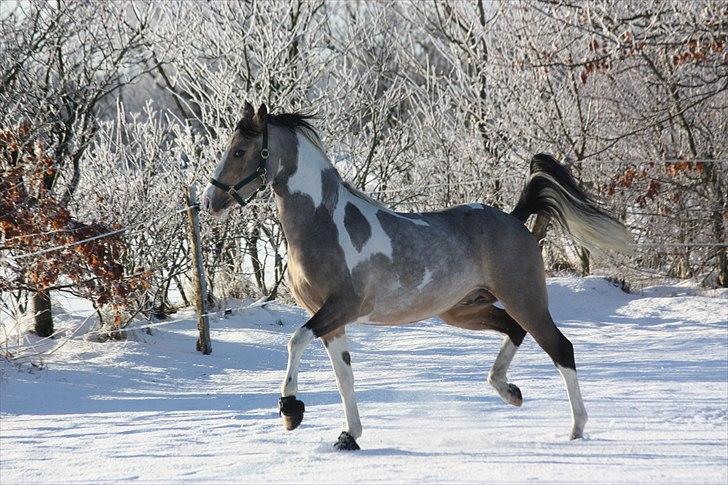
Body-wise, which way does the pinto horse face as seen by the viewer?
to the viewer's left

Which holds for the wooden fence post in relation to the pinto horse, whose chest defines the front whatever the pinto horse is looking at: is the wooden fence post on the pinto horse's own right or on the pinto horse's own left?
on the pinto horse's own right

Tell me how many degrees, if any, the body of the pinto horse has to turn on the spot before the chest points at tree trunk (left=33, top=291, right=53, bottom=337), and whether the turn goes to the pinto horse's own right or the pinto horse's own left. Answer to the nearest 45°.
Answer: approximately 45° to the pinto horse's own right
